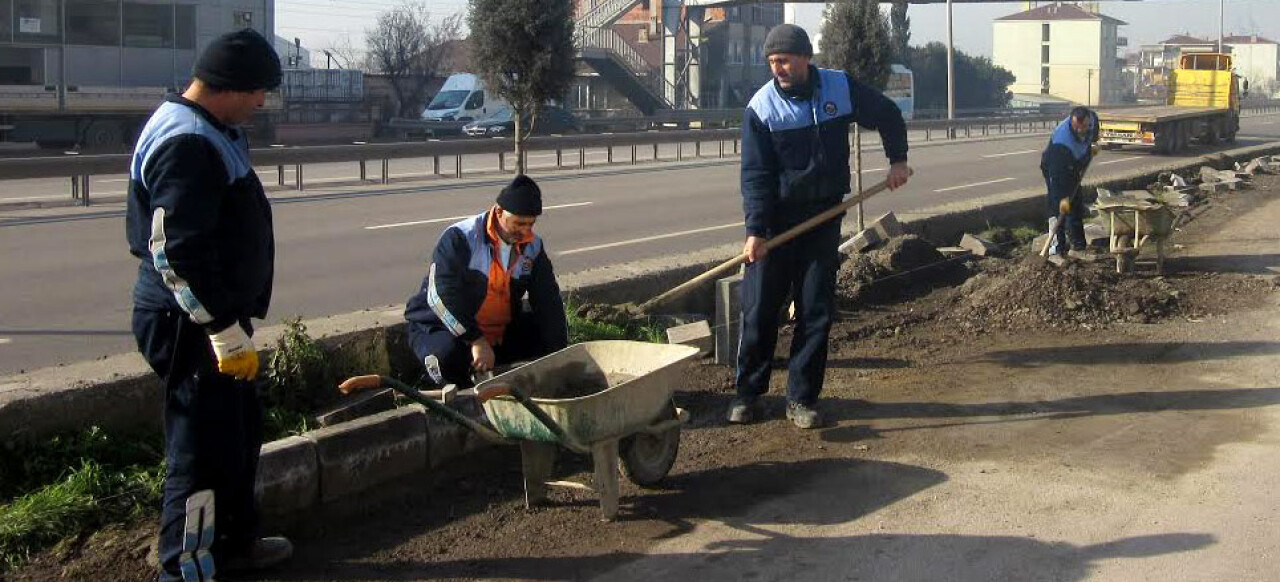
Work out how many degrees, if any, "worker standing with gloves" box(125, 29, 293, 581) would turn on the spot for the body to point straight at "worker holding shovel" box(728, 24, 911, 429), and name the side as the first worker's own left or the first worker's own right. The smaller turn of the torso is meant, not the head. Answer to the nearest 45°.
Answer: approximately 45° to the first worker's own left

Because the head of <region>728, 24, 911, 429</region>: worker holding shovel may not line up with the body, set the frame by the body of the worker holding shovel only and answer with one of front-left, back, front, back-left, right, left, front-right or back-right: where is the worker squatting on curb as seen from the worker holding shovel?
front-right

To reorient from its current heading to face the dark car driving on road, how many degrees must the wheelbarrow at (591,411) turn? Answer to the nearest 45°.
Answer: approximately 45° to its left

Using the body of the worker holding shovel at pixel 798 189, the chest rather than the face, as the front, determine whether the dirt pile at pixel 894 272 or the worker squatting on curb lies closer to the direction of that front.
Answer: the worker squatting on curb

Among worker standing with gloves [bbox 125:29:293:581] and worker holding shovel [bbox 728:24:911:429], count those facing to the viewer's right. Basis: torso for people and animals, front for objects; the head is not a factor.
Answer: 1

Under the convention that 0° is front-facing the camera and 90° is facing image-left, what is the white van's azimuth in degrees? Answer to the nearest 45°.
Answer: approximately 45°

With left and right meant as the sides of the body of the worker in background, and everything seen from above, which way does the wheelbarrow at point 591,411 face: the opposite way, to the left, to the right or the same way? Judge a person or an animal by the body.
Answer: to the left

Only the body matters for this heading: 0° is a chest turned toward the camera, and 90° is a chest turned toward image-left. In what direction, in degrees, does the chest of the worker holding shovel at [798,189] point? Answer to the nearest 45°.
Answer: approximately 0°

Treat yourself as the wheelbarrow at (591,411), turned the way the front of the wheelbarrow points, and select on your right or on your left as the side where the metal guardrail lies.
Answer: on your left

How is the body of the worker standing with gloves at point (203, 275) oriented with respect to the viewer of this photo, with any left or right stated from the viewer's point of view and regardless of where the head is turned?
facing to the right of the viewer

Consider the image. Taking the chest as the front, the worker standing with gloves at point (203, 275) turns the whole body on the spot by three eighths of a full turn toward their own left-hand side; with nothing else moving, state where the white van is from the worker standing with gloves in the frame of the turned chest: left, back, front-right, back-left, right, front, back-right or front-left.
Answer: front-right
